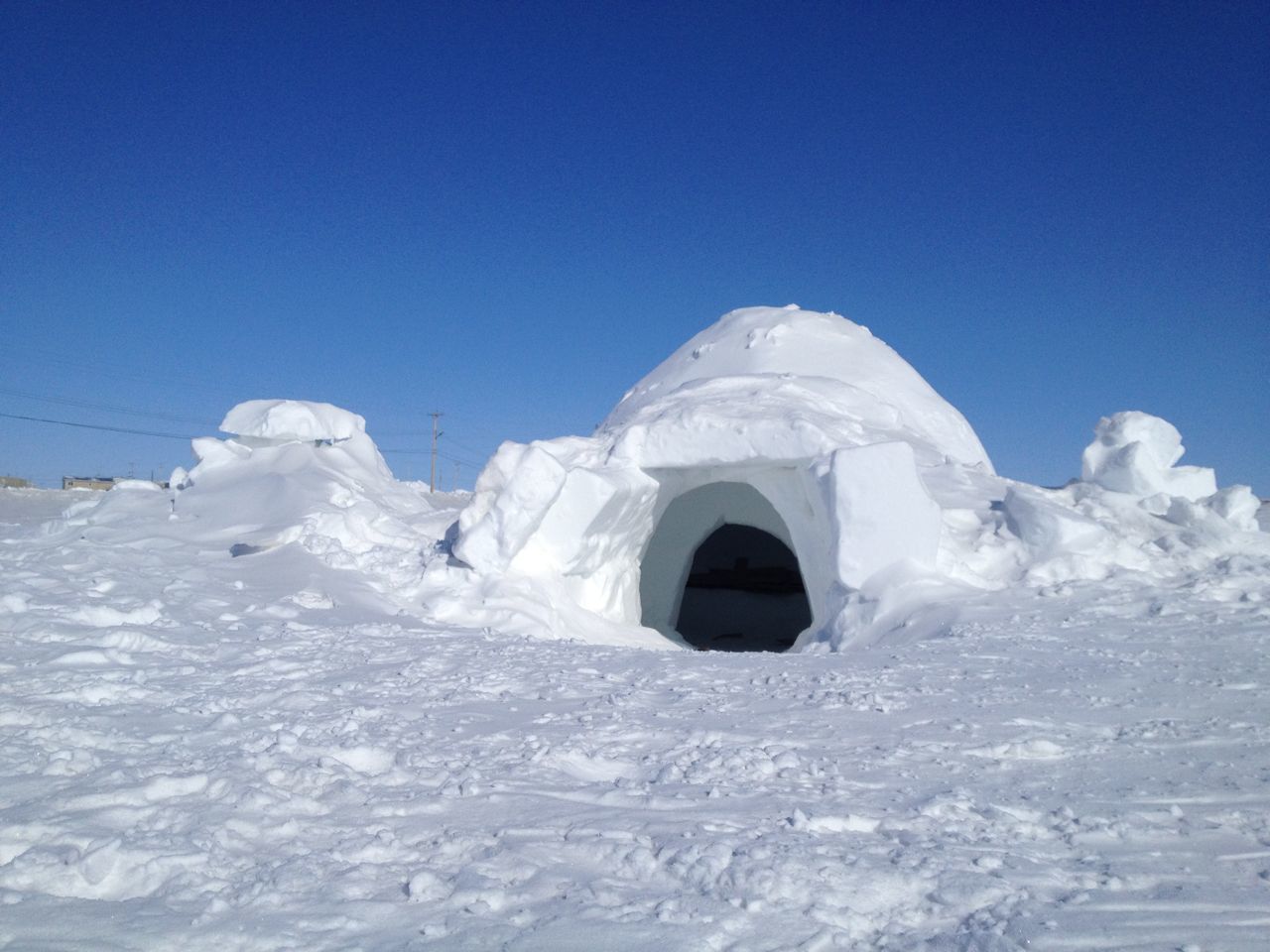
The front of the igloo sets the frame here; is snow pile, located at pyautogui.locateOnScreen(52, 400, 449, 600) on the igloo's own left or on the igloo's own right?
on the igloo's own right

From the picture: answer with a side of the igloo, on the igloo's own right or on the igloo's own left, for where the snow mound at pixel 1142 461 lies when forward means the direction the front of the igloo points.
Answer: on the igloo's own left

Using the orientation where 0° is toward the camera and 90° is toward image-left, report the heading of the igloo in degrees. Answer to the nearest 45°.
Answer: approximately 0°
